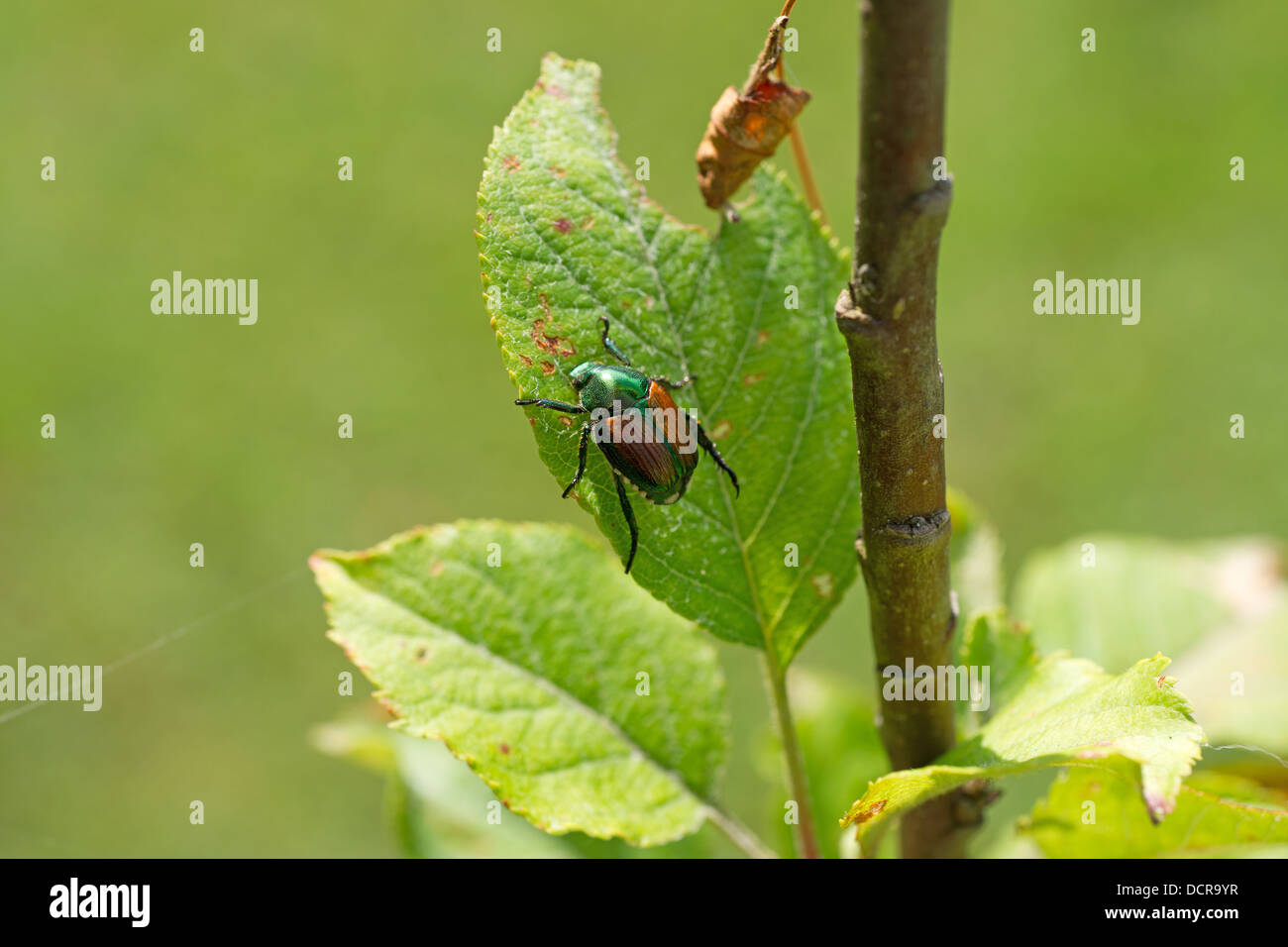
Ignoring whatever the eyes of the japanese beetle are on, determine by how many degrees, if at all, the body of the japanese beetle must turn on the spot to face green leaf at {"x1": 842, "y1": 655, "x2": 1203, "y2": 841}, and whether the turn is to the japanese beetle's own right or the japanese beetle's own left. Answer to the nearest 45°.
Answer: approximately 180°

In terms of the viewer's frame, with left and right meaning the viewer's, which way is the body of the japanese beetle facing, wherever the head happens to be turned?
facing away from the viewer and to the left of the viewer
